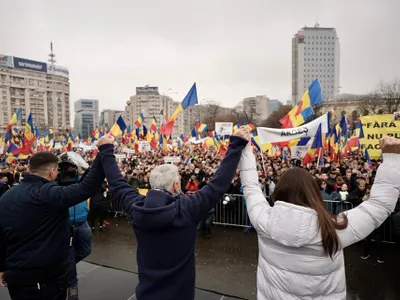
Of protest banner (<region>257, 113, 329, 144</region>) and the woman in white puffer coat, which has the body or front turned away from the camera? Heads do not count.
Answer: the woman in white puffer coat

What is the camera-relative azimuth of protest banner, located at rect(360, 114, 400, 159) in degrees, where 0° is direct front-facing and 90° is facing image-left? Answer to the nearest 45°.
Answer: approximately 0°

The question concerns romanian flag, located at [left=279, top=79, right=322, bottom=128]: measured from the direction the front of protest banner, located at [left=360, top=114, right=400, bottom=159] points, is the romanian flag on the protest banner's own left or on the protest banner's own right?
on the protest banner's own right

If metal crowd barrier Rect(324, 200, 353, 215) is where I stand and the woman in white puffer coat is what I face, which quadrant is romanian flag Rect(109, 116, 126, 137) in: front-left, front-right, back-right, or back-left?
back-right

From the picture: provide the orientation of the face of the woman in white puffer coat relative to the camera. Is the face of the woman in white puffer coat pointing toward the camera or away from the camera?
away from the camera

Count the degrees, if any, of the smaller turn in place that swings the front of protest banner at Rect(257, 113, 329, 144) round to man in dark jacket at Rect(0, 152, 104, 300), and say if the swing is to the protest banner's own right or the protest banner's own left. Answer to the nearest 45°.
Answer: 0° — it already faces them

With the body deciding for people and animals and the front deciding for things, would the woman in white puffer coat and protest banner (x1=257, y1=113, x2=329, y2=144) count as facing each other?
yes

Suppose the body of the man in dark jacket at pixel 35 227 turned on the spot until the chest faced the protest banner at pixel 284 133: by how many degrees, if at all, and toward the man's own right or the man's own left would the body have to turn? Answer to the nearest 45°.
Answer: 0° — they already face it

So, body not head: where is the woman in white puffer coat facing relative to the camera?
away from the camera

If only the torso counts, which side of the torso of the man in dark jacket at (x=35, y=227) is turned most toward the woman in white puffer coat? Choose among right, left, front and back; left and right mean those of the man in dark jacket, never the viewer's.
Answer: right

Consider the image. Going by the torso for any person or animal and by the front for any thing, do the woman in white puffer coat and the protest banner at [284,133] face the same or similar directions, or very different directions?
very different directions

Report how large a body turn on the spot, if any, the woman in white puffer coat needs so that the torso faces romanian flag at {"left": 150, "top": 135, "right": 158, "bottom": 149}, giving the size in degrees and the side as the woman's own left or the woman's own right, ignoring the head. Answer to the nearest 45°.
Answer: approximately 45° to the woman's own left

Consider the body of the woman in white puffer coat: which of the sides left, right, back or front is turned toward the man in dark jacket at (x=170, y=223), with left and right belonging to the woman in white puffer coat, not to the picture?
left

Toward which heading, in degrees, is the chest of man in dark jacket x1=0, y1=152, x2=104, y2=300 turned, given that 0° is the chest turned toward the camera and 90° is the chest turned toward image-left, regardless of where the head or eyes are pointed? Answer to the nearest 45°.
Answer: approximately 225°
